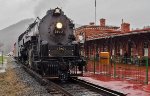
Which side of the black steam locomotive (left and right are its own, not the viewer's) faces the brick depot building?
left

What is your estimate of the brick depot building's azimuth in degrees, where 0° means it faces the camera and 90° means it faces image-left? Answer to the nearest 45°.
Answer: approximately 45°

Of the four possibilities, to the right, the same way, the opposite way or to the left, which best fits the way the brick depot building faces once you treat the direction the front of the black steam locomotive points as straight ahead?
to the right

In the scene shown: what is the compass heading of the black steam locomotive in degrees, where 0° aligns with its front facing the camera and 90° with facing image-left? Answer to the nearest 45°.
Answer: approximately 315°

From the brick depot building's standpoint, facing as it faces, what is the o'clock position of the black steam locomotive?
The black steam locomotive is roughly at 11 o'clock from the brick depot building.
